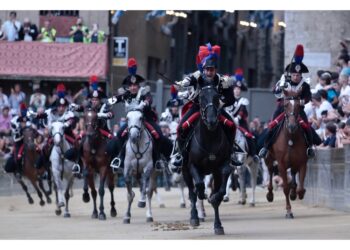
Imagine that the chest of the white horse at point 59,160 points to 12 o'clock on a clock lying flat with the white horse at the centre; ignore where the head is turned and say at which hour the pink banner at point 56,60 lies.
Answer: The pink banner is roughly at 6 o'clock from the white horse.

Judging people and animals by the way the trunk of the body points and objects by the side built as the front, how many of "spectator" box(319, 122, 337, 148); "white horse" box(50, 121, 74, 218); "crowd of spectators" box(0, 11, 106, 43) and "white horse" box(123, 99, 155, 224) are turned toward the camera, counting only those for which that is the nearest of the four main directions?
3

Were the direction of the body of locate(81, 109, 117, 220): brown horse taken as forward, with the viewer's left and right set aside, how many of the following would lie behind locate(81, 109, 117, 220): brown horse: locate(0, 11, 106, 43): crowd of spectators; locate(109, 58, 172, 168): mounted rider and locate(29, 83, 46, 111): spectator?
2

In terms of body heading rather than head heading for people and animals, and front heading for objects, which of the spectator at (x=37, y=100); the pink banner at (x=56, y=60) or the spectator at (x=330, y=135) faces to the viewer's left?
the spectator at (x=330, y=135)

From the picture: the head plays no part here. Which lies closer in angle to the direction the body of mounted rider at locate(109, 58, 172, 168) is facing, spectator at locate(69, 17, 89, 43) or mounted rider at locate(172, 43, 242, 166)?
the mounted rider

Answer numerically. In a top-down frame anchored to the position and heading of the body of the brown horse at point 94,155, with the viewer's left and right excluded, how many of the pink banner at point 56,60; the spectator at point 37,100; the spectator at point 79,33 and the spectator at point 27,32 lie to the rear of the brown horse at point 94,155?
4

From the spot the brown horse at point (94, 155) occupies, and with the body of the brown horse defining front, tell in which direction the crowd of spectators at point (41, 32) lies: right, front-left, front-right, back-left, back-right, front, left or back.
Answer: back

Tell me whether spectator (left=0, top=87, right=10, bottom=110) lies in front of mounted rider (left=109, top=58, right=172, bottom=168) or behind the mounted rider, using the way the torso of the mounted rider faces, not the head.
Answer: behind
